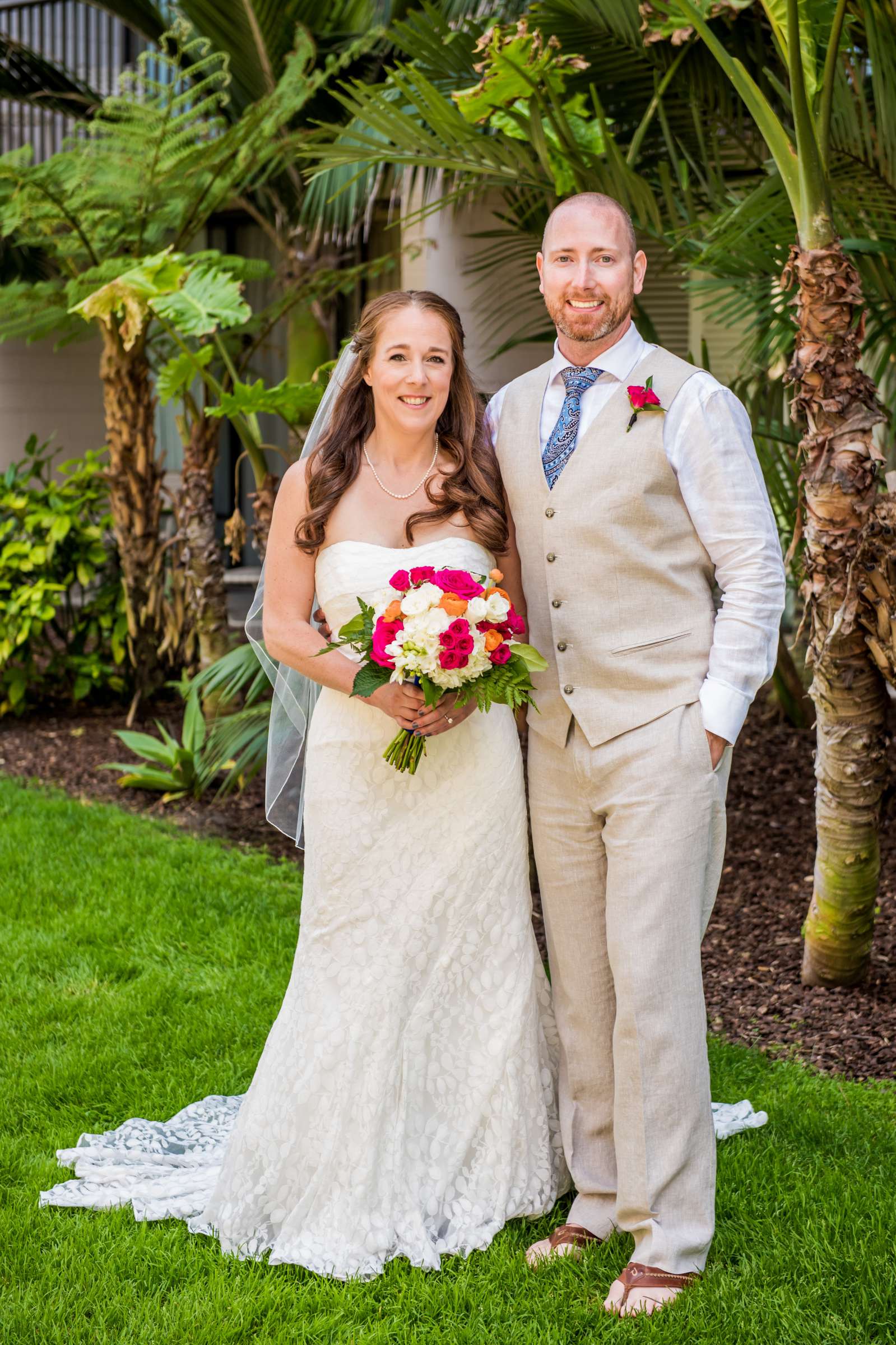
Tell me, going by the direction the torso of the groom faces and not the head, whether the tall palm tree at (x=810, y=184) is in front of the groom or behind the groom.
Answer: behind

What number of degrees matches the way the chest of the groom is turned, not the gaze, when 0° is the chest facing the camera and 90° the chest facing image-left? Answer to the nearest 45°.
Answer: approximately 45°

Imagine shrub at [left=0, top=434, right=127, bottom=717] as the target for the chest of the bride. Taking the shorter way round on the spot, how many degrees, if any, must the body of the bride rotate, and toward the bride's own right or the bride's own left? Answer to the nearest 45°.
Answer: approximately 180°

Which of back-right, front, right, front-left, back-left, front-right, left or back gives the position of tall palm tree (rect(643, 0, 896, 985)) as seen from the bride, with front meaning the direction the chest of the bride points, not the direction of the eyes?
back-left

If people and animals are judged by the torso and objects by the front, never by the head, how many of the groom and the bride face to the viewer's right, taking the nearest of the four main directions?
0

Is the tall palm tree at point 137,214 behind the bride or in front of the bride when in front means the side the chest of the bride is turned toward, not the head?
behind

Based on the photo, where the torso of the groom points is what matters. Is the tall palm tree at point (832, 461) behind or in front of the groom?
behind

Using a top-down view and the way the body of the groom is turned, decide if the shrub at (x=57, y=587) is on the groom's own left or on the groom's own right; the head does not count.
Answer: on the groom's own right
